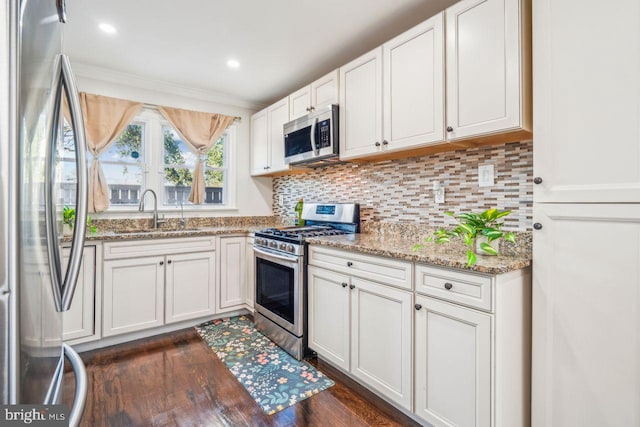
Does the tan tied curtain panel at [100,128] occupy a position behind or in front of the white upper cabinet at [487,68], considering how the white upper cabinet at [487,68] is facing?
in front

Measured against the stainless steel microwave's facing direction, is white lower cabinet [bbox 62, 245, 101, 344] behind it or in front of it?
in front

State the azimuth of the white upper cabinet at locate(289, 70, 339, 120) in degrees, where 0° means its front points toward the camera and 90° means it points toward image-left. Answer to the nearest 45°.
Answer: approximately 45°

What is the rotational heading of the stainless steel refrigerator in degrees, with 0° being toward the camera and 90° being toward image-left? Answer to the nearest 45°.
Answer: approximately 270°

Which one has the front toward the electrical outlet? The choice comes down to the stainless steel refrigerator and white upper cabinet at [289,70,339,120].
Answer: the stainless steel refrigerator

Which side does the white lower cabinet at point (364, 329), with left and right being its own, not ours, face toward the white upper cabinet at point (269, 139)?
right

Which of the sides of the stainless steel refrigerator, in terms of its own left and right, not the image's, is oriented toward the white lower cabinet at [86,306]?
left

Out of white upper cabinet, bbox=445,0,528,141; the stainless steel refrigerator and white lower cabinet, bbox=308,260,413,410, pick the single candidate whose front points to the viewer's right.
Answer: the stainless steel refrigerator

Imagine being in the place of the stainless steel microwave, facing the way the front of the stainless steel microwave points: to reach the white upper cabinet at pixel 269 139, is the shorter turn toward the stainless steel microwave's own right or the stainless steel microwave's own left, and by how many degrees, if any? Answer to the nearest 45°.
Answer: approximately 90° to the stainless steel microwave's own right

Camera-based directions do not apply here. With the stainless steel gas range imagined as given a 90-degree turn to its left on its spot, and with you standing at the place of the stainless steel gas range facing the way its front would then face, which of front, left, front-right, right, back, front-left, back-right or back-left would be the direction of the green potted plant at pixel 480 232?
front

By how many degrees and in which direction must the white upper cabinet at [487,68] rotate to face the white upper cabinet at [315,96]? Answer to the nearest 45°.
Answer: approximately 45° to its right
